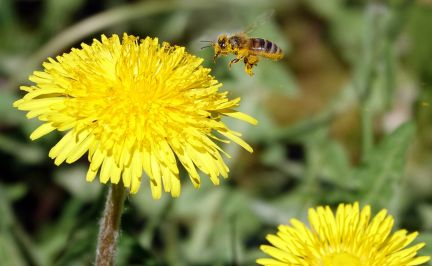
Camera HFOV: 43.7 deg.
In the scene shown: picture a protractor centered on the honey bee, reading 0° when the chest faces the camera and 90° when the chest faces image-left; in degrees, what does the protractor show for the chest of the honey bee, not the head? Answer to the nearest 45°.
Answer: approximately 90°

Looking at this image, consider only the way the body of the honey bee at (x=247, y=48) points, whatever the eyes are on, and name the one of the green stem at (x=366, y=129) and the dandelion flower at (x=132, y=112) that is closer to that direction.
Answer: the dandelion flower

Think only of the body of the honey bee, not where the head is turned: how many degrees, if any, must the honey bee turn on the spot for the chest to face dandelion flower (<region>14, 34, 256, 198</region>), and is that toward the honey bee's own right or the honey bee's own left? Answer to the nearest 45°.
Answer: approximately 45° to the honey bee's own left

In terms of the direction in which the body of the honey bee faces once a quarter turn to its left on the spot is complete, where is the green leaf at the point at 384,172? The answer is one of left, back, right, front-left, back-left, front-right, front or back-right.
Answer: back-left
